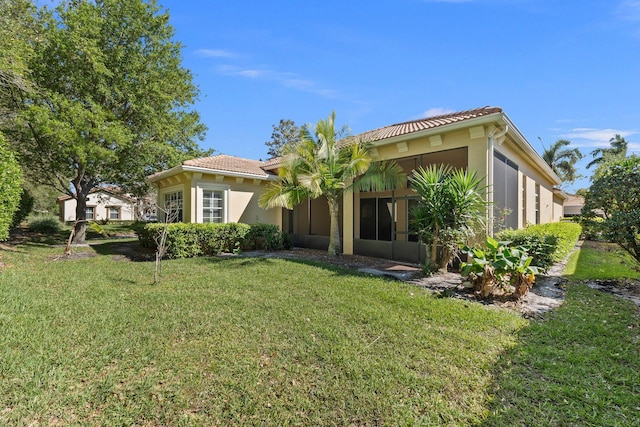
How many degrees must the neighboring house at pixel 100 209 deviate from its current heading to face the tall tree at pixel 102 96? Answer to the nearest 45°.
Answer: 0° — it already faces it

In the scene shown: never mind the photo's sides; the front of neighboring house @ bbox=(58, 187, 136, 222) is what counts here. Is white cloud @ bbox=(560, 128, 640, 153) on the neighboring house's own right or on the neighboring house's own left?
on the neighboring house's own left

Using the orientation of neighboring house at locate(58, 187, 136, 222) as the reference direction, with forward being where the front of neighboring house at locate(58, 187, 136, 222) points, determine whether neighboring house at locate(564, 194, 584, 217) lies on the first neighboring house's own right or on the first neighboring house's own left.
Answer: on the first neighboring house's own left

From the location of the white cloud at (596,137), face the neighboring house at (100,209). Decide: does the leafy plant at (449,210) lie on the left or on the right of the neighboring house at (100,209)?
left

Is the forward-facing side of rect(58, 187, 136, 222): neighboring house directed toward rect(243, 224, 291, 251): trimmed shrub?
yes

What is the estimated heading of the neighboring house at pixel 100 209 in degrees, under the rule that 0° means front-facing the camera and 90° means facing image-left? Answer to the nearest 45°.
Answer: approximately 0°

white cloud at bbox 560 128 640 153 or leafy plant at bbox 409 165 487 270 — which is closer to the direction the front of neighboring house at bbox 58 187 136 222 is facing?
the leafy plant
